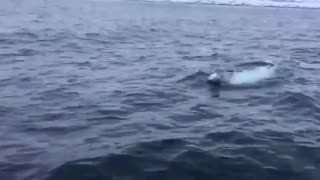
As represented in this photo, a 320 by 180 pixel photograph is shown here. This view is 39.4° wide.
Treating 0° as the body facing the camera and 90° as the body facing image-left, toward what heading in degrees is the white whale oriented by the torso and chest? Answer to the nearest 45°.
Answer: approximately 90°
